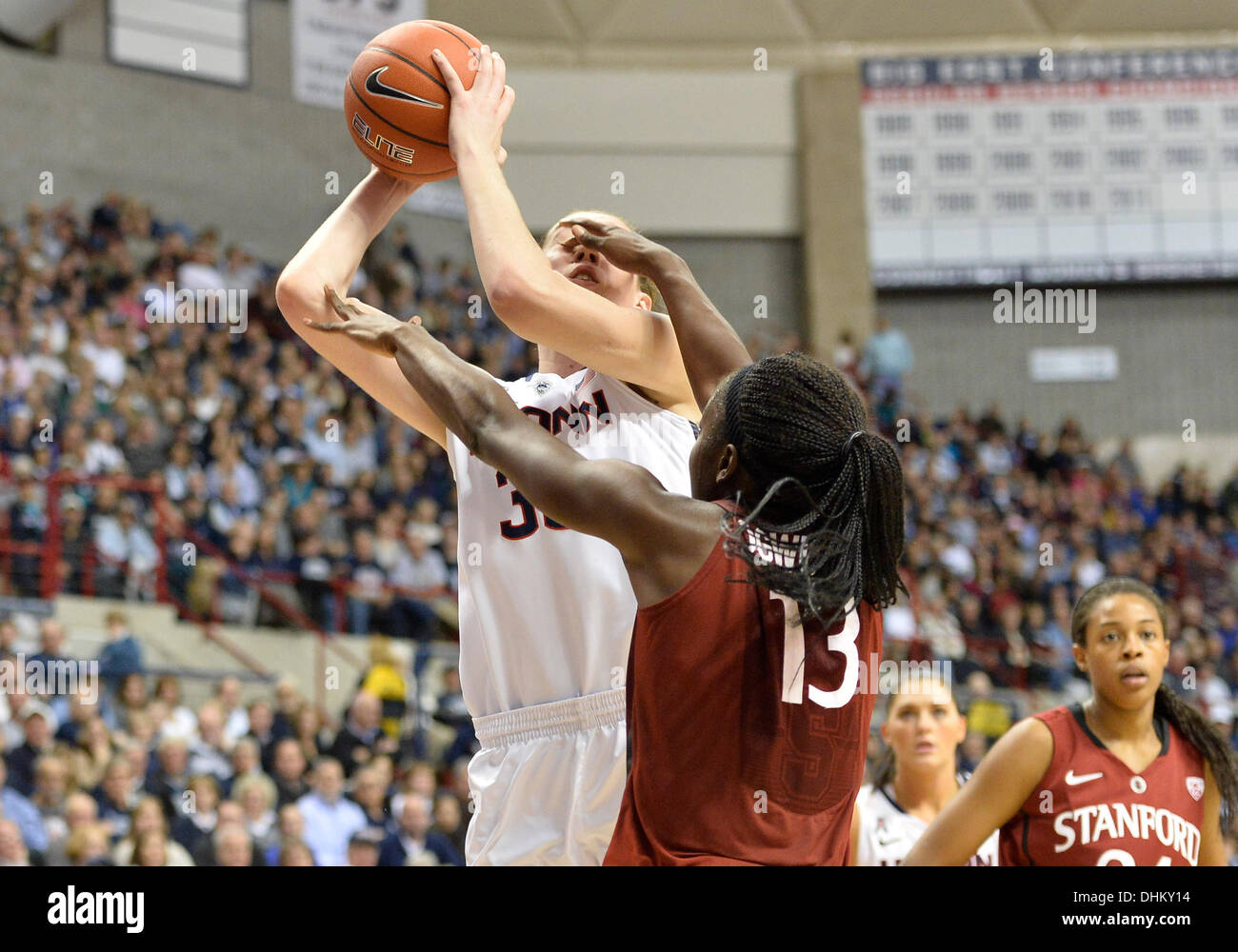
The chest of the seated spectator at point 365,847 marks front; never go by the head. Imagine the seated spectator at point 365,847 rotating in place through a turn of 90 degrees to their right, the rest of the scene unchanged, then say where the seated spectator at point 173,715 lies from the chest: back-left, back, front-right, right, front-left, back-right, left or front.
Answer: right

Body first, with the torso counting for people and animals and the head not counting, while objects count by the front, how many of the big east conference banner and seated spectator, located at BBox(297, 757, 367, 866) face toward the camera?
2

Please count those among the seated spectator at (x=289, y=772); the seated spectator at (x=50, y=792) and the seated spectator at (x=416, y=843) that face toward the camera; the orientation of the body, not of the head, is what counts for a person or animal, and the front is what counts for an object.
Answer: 3

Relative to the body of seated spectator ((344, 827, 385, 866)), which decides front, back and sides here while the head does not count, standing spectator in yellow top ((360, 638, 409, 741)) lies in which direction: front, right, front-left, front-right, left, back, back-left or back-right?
back-left

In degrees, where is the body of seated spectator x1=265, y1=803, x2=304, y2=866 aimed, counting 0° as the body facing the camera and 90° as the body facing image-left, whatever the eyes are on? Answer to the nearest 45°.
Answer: approximately 315°

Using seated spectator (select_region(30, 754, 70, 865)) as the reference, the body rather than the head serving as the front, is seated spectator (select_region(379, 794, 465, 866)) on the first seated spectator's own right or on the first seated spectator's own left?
on the first seated spectator's own left

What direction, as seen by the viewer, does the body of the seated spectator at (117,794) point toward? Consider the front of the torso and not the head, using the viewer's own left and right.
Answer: facing the viewer and to the right of the viewer

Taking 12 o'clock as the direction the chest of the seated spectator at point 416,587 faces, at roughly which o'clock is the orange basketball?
The orange basketball is roughly at 12 o'clock from the seated spectator.

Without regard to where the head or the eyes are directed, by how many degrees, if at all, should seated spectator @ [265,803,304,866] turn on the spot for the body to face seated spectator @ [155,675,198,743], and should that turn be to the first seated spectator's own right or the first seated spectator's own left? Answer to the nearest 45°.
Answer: approximately 180°

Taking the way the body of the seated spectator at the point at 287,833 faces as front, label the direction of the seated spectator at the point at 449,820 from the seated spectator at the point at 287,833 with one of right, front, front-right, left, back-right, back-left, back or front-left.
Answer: left

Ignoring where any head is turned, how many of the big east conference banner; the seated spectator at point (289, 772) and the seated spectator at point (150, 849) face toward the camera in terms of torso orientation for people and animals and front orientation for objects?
3

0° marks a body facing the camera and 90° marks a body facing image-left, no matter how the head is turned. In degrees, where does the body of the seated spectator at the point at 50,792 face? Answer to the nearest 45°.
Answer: approximately 0°
